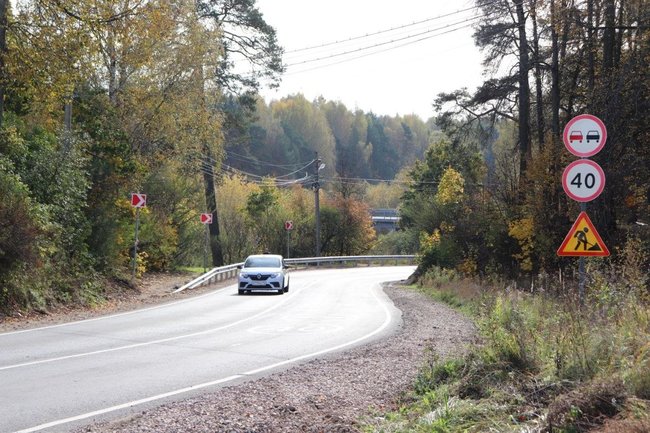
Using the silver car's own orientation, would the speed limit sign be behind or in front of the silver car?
in front

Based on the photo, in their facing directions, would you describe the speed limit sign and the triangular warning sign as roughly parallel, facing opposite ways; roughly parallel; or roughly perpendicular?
roughly parallel

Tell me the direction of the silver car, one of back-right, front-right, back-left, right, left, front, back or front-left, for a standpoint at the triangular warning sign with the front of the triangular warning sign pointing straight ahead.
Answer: back-right

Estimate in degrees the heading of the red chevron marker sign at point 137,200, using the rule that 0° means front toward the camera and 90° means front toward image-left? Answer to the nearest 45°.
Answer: approximately 0°

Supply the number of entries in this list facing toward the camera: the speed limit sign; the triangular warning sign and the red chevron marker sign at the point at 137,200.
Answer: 3

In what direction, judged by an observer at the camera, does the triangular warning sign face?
facing the viewer

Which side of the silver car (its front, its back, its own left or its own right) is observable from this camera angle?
front

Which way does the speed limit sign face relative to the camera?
toward the camera

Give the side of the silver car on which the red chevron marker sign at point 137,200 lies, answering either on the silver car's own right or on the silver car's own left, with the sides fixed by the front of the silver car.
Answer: on the silver car's own right

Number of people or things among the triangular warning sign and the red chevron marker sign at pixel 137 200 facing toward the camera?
2
